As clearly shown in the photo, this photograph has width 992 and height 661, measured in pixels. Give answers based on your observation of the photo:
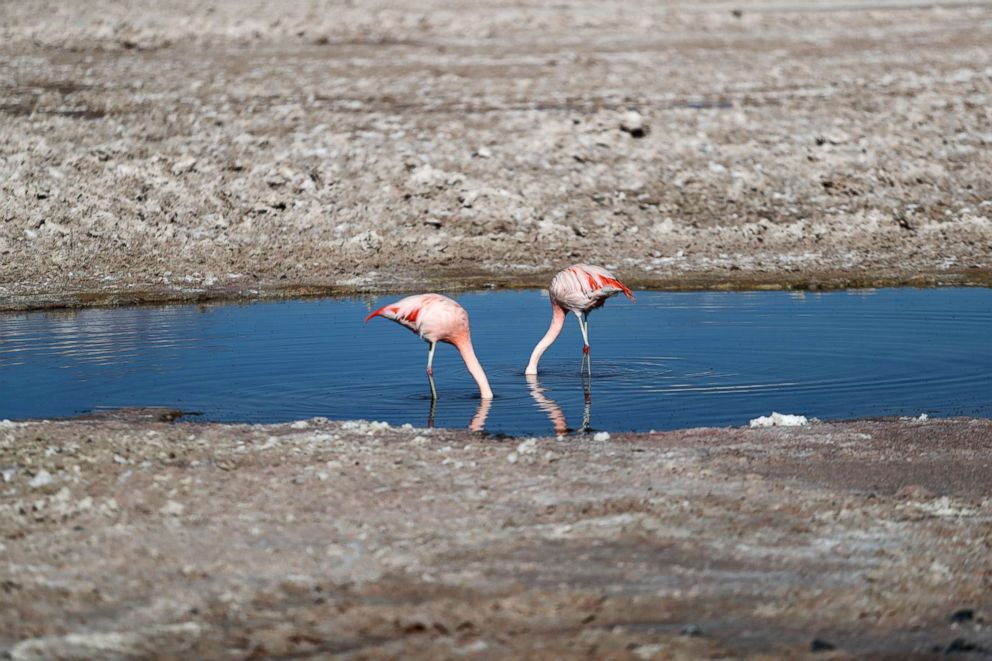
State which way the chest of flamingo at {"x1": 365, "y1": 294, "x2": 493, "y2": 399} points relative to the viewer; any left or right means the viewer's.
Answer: facing to the right of the viewer

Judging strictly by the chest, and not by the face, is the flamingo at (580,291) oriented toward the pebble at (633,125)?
no

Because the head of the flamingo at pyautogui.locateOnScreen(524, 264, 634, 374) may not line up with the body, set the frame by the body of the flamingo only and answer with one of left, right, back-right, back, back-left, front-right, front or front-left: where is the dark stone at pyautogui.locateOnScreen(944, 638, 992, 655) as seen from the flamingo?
left

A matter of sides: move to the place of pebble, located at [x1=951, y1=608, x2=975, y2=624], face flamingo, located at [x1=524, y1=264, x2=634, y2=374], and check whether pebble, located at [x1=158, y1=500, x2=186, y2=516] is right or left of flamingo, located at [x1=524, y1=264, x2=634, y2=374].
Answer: left

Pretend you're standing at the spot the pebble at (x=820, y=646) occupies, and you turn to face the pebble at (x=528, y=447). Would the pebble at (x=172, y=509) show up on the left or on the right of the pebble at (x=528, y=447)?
left

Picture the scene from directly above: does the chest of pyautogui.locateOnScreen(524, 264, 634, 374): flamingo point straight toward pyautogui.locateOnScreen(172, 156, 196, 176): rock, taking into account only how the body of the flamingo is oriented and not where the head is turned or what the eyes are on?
no

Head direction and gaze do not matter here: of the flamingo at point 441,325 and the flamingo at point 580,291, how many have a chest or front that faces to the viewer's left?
1

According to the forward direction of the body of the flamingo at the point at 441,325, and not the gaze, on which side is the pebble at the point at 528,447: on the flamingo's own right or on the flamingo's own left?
on the flamingo's own right

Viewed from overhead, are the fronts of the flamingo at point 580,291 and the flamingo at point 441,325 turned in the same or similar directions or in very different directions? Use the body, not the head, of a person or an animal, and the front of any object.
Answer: very different directions

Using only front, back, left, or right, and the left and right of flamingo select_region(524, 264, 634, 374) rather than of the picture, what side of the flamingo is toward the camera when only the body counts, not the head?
left

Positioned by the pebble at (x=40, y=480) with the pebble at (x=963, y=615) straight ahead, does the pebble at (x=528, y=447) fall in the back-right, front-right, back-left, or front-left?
front-left

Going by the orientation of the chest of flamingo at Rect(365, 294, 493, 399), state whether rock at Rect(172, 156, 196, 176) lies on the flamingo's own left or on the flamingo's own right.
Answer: on the flamingo's own left

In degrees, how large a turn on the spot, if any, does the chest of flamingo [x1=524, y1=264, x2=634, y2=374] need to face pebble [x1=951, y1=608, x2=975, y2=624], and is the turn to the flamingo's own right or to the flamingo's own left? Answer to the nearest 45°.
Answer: approximately 90° to the flamingo's own left

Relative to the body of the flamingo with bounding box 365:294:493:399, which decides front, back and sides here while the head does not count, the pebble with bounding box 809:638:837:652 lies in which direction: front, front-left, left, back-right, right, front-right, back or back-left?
right

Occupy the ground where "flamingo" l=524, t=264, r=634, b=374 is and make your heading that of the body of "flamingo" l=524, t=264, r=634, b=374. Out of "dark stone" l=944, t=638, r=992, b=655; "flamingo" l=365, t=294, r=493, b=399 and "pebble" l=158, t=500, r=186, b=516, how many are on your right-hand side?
0

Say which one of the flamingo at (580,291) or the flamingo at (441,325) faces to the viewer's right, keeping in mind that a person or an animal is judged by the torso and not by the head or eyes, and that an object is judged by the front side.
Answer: the flamingo at (441,325)

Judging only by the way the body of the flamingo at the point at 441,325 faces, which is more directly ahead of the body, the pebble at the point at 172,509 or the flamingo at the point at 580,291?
the flamingo
